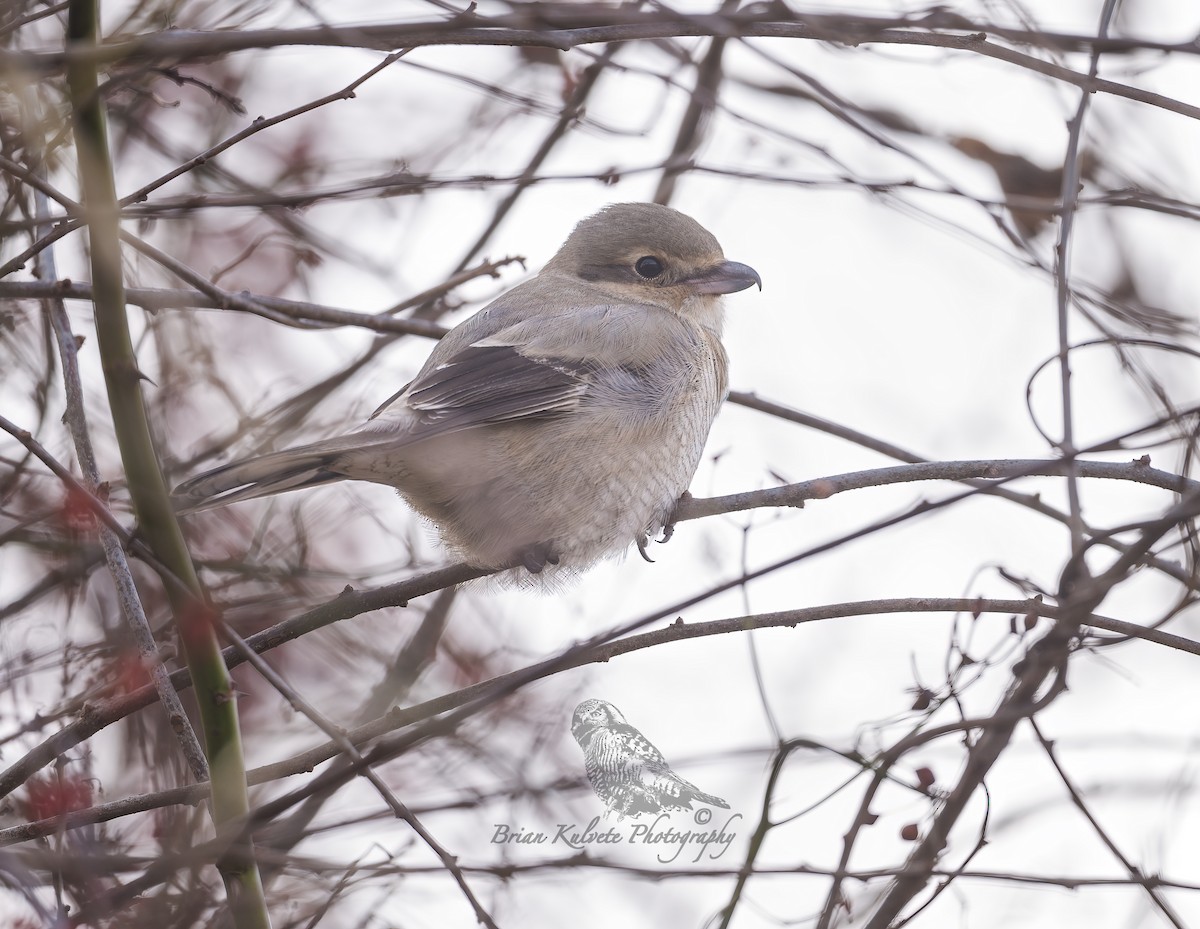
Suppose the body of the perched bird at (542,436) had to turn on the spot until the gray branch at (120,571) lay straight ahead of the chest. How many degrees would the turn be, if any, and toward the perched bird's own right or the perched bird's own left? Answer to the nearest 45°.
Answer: approximately 135° to the perched bird's own right

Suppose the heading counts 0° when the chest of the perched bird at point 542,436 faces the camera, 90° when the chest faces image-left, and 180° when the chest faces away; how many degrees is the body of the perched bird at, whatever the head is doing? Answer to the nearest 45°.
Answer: approximately 270°
